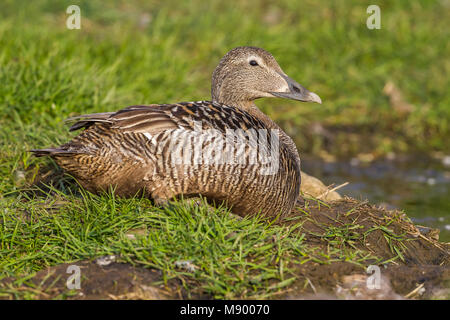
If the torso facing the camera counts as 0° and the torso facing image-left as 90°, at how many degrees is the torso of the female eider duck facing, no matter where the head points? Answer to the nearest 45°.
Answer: approximately 270°
